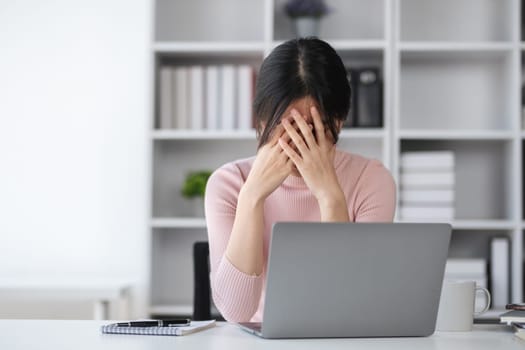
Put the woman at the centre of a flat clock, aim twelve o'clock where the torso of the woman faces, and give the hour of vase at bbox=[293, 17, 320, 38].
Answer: The vase is roughly at 6 o'clock from the woman.

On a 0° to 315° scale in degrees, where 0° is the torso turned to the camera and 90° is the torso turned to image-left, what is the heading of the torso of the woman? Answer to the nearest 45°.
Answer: approximately 0°

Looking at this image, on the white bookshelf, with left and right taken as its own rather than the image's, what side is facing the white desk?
front

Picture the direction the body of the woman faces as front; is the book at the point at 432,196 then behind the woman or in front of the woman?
behind

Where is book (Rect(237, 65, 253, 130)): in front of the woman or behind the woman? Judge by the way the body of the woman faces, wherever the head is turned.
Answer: behind

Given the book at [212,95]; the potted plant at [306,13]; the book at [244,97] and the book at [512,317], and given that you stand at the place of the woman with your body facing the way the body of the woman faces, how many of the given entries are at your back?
3

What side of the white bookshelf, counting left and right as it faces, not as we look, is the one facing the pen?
front

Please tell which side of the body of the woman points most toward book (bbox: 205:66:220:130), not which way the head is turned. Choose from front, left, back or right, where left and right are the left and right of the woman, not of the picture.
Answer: back

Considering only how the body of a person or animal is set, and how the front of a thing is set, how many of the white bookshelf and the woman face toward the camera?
2

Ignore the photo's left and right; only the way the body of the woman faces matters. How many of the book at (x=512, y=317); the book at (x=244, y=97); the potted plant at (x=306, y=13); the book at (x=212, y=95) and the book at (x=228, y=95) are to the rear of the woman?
4

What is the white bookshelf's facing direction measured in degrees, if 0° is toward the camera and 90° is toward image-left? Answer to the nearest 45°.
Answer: approximately 0°
